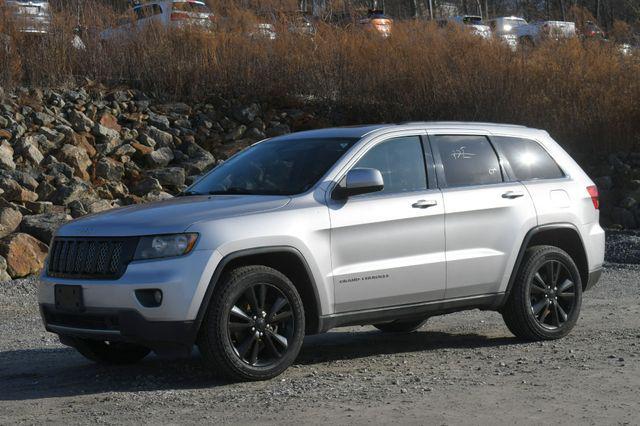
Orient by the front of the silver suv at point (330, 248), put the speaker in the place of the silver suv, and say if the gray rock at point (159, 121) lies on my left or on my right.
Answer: on my right

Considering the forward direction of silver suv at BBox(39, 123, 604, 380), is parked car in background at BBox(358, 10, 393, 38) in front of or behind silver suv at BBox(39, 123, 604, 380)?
behind

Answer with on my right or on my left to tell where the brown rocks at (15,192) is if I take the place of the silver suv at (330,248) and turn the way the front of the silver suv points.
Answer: on my right

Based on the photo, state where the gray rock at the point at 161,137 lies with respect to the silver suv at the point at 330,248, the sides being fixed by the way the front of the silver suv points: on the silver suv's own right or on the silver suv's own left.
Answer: on the silver suv's own right

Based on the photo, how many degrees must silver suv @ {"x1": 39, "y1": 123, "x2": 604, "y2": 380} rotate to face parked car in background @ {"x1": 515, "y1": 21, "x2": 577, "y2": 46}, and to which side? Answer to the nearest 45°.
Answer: approximately 135° to its right

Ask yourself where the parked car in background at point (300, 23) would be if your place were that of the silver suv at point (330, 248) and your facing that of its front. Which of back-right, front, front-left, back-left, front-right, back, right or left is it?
back-right

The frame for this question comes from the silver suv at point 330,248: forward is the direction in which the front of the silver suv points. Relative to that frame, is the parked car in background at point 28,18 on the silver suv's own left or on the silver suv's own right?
on the silver suv's own right

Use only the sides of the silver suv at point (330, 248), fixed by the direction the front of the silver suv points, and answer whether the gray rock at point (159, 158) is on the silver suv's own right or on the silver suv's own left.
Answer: on the silver suv's own right

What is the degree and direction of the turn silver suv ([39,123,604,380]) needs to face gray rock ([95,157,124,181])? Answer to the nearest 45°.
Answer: approximately 135° to its right

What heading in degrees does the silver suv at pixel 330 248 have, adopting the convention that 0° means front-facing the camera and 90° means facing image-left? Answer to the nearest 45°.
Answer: approximately 45°

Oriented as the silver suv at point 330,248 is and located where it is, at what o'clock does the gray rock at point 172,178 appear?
The gray rock is roughly at 4 o'clock from the silver suv.
